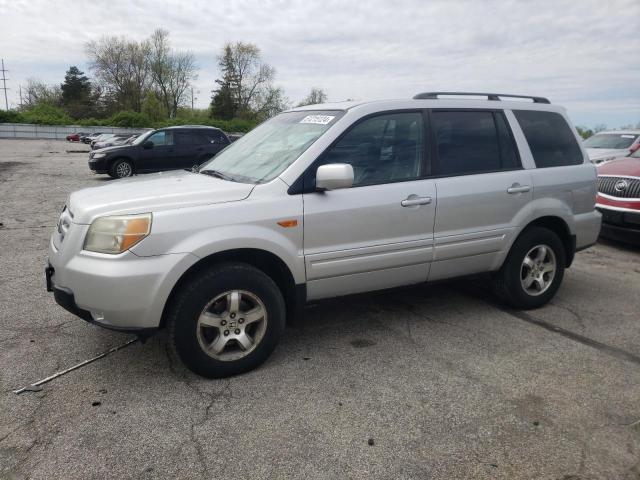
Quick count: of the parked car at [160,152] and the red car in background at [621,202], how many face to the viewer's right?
0

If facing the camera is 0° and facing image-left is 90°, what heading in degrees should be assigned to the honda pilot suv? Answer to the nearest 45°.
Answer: approximately 45°

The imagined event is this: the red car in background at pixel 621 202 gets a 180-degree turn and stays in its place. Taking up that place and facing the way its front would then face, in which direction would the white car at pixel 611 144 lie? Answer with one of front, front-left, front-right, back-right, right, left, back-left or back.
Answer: front-left

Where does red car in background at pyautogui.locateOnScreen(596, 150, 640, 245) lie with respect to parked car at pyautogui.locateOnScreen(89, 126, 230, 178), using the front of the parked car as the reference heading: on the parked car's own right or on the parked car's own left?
on the parked car's own left

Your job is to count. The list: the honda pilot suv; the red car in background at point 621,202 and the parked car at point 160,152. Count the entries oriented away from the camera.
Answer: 0

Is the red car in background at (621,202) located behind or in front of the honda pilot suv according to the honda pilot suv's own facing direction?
behind

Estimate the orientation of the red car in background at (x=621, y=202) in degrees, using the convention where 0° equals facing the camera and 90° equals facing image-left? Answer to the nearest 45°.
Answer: approximately 45°

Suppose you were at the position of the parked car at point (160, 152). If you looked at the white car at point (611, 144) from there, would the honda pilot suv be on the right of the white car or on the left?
right

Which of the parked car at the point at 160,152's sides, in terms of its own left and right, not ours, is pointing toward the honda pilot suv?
left

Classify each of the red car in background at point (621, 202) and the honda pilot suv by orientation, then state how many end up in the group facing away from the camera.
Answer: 0

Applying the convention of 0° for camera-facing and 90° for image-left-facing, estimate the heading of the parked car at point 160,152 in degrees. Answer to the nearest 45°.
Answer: approximately 90°

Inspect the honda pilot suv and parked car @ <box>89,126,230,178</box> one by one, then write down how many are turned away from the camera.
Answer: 0

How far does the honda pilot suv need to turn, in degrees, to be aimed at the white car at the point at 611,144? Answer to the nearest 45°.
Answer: approximately 180°
